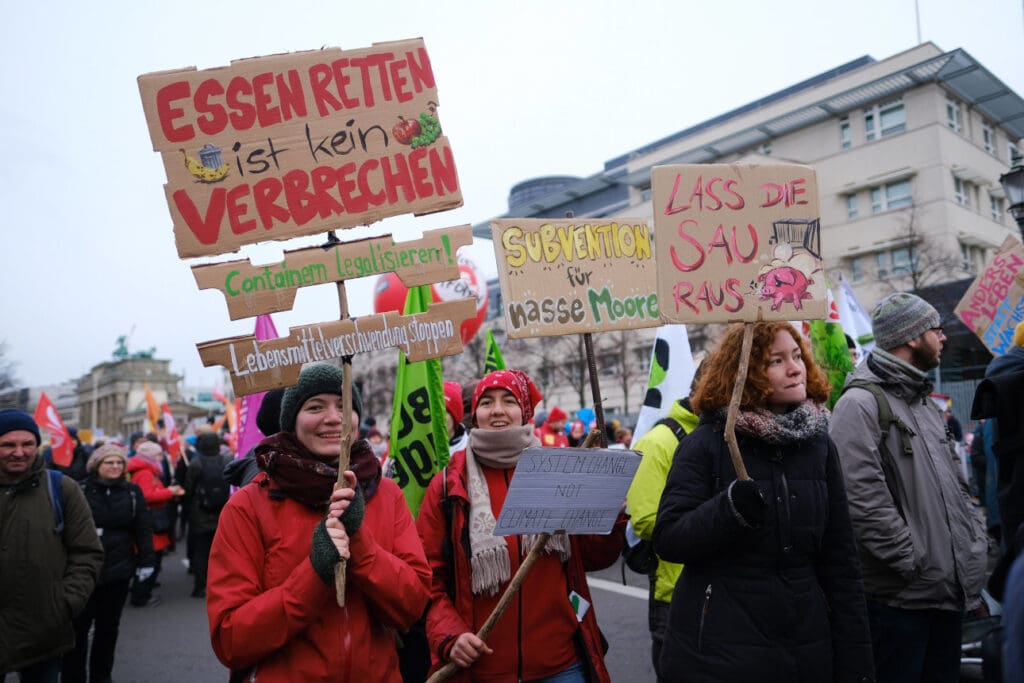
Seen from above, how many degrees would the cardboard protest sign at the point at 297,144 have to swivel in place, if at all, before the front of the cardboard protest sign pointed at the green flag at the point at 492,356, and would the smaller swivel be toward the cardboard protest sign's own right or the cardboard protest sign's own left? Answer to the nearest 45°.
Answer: approximately 135° to the cardboard protest sign's own left

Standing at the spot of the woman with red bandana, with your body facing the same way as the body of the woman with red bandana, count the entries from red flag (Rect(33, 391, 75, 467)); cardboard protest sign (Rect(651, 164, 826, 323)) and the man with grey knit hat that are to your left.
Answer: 2

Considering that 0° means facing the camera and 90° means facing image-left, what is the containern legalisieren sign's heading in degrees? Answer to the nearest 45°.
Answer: approximately 0°

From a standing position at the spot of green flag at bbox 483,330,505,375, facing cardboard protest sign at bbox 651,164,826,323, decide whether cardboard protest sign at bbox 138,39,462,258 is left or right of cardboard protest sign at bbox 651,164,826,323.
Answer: right

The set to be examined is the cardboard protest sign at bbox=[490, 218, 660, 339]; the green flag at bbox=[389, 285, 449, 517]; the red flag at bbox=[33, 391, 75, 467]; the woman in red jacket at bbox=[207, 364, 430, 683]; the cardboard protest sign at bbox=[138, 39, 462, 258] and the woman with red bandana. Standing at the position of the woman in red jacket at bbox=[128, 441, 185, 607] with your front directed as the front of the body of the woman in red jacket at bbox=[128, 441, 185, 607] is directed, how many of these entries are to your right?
5

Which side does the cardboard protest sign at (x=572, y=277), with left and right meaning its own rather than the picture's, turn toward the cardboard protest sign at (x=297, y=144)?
right

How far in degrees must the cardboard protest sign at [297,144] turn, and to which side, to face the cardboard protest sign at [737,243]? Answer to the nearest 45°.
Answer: approximately 90° to its left

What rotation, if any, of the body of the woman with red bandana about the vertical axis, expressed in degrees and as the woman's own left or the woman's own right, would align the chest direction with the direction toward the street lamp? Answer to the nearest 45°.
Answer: approximately 135° to the woman's own left
